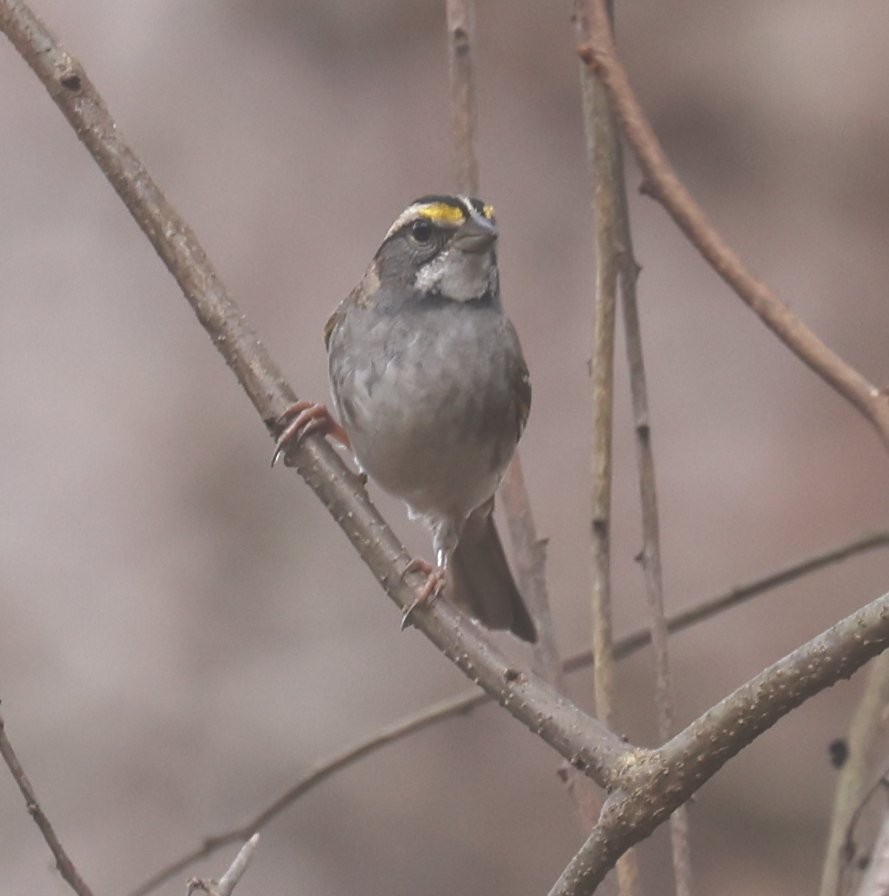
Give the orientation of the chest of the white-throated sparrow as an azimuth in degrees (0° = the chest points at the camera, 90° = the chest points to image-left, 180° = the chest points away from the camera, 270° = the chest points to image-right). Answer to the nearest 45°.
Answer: approximately 0°

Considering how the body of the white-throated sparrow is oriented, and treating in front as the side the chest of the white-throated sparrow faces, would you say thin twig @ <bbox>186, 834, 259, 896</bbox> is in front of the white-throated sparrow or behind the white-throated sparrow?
in front

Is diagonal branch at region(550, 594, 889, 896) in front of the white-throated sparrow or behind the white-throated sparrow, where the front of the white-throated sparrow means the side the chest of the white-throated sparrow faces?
in front
